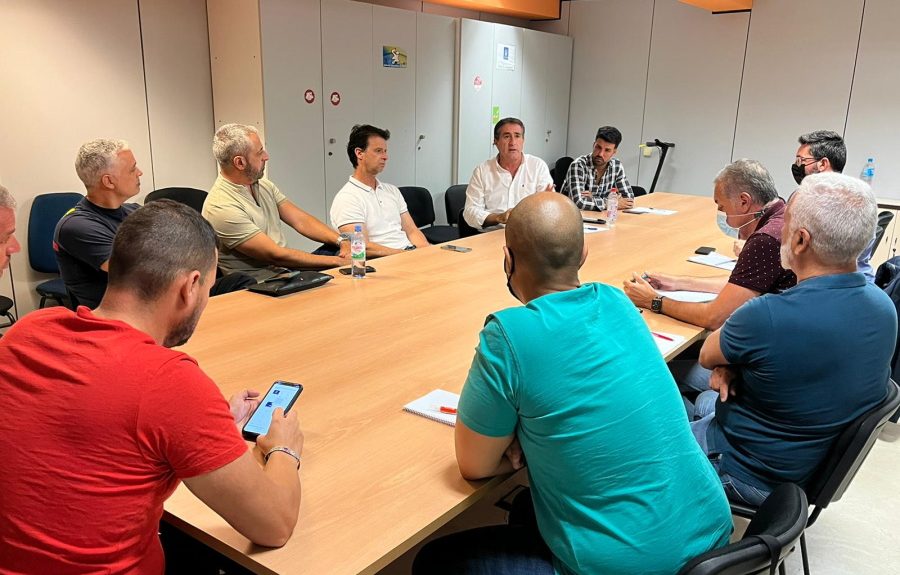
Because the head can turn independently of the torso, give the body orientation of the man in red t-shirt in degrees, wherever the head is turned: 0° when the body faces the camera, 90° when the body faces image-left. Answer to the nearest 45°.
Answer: approximately 225°

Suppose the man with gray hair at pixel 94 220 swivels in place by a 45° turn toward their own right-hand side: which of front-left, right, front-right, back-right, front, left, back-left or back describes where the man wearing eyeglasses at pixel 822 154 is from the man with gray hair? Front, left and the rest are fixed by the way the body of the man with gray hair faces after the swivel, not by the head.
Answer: front-left

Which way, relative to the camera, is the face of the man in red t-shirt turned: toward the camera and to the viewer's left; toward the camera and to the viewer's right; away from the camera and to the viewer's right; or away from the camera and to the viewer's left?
away from the camera and to the viewer's right

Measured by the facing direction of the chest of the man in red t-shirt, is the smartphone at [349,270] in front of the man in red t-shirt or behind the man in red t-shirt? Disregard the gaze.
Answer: in front

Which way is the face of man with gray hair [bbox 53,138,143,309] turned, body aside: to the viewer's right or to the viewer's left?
to the viewer's right

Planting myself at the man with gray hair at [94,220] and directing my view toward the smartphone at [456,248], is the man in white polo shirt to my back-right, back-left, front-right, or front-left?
front-left

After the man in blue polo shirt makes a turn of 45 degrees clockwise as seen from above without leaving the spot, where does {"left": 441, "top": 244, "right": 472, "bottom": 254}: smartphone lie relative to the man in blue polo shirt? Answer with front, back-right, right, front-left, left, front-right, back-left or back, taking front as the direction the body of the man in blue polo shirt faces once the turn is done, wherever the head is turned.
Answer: front-left

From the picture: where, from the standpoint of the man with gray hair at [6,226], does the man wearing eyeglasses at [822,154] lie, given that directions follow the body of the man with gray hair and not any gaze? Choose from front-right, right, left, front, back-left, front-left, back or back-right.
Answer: front

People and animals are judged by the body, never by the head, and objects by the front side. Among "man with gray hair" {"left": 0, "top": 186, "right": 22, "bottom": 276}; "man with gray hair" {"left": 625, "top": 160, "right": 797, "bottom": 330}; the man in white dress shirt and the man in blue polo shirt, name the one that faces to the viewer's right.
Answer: "man with gray hair" {"left": 0, "top": 186, "right": 22, "bottom": 276}

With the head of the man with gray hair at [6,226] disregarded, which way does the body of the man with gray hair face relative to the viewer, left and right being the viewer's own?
facing to the right of the viewer

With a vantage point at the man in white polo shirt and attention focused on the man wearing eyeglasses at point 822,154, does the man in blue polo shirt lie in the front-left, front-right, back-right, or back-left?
front-right

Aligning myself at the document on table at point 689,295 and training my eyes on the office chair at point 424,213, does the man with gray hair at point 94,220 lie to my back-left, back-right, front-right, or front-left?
front-left

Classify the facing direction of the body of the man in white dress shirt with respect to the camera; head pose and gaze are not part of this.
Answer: toward the camera

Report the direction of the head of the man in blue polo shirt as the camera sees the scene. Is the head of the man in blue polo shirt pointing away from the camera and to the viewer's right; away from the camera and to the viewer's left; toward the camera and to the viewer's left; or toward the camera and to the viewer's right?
away from the camera and to the viewer's left

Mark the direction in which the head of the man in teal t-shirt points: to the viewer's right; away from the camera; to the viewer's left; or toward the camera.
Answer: away from the camera

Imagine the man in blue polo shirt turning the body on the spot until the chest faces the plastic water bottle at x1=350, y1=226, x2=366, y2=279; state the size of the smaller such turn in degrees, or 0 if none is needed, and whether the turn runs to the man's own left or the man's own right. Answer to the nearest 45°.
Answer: approximately 45° to the man's own left

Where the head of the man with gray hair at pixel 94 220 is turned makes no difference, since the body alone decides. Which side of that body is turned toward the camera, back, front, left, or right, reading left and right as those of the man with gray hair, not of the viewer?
right

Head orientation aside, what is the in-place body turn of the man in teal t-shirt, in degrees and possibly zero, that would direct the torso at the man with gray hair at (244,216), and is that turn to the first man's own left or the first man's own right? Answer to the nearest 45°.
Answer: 0° — they already face them

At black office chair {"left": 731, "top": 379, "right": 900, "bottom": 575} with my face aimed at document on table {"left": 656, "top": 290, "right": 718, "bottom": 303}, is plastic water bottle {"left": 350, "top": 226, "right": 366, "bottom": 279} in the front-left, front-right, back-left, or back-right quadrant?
front-left

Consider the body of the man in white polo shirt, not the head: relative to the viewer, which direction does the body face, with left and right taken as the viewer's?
facing the viewer and to the right of the viewer
